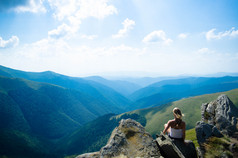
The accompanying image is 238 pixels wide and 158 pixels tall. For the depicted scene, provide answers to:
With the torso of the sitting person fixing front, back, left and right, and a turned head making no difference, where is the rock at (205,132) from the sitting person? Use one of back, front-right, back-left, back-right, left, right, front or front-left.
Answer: right

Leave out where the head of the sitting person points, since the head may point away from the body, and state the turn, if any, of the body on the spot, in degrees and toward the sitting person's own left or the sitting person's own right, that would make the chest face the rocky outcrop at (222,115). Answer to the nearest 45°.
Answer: approximately 90° to the sitting person's own right

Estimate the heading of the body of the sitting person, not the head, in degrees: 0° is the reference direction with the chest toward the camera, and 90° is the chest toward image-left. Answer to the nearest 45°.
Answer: approximately 135°

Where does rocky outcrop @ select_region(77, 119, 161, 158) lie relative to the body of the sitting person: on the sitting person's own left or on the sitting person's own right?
on the sitting person's own left
